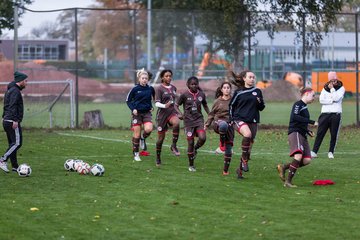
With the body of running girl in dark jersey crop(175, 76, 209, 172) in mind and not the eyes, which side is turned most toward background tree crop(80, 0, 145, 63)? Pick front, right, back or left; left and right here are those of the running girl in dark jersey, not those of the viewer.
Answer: back

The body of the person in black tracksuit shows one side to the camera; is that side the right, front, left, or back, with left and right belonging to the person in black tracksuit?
right

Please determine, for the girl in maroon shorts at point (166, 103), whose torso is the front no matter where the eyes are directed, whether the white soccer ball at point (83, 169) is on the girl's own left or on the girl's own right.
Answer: on the girl's own right

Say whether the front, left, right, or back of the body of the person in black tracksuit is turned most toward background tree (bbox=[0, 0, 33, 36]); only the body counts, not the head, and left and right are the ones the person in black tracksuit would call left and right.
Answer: left

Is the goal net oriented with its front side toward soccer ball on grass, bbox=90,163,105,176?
yes

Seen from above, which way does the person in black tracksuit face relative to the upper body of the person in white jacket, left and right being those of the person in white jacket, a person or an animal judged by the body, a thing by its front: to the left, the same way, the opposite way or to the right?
to the left

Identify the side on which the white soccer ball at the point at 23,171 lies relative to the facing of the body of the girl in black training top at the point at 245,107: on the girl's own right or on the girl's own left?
on the girl's own right

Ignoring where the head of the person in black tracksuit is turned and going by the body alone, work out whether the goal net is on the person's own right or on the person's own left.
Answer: on the person's own left
